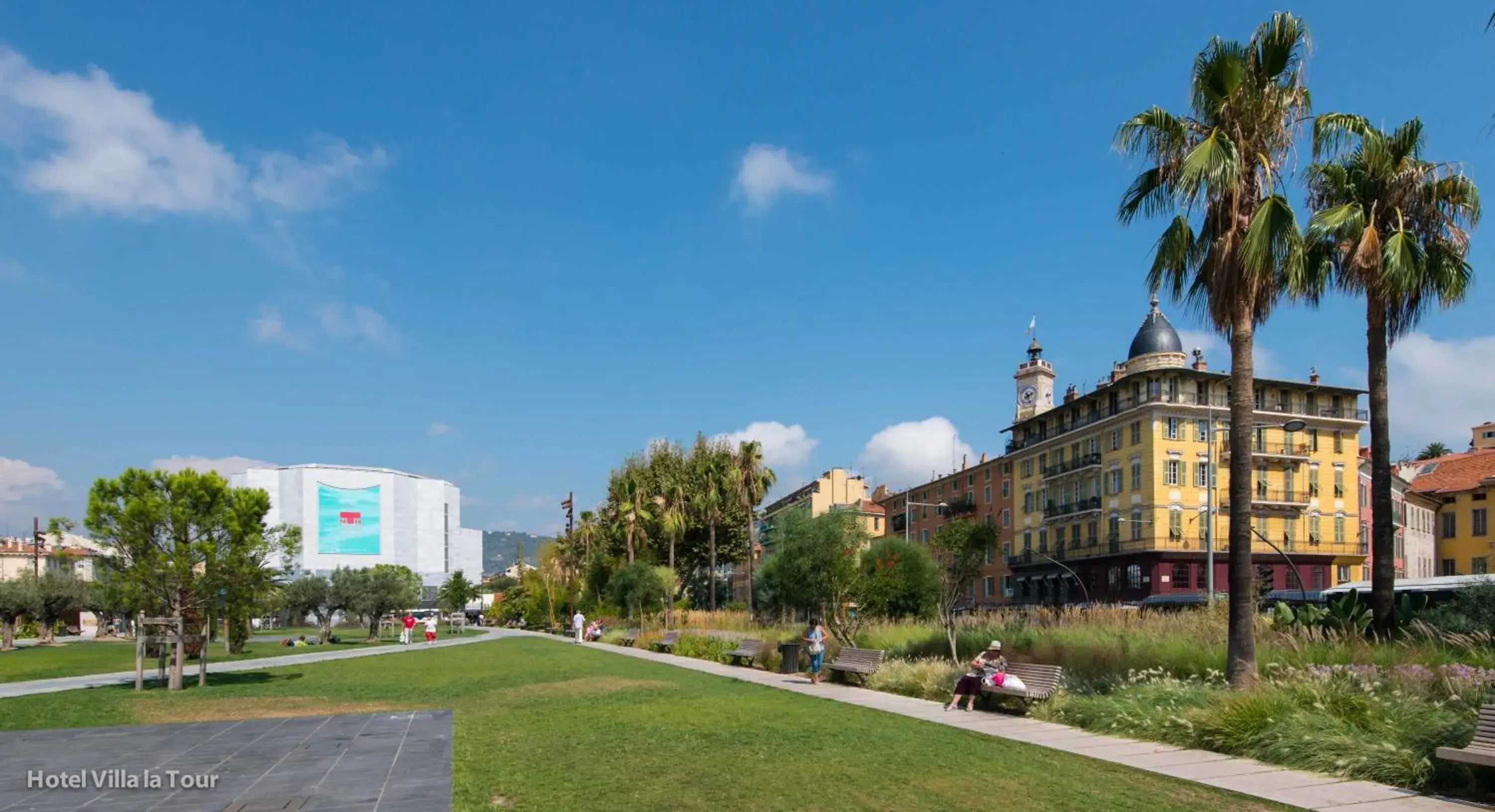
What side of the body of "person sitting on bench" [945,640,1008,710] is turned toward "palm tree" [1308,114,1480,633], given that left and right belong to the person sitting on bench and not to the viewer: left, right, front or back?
back

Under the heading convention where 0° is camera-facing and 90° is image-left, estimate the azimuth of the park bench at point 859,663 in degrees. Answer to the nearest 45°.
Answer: approximately 45°

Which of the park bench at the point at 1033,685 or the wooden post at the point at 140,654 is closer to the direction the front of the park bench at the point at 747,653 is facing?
the wooden post

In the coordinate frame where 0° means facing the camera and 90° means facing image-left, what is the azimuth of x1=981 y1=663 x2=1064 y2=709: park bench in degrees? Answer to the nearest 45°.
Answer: approximately 45°

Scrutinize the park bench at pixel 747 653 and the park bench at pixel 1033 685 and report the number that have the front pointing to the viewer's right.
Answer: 0

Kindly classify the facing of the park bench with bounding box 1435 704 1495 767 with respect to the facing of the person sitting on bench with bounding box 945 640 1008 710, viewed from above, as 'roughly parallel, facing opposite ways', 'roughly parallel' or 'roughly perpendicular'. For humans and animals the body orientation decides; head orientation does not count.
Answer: roughly parallel

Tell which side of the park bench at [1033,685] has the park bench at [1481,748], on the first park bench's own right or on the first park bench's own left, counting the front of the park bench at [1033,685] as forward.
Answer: on the first park bench's own left

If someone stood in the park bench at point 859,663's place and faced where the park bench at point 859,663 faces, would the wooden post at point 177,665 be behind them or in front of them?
in front

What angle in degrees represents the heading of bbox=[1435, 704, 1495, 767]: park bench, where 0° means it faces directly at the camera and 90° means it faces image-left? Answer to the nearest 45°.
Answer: approximately 45°
